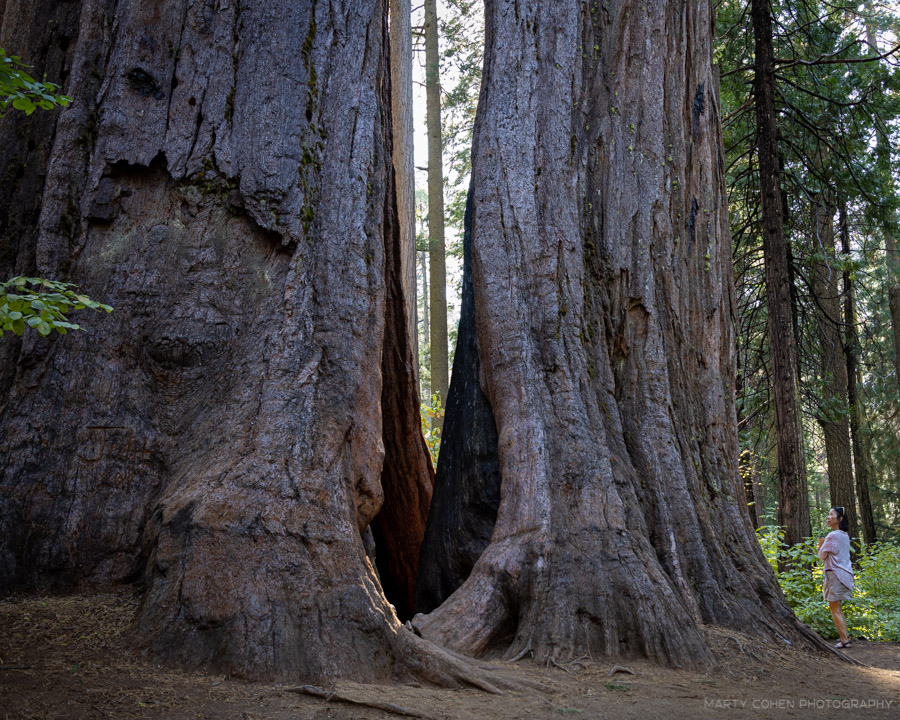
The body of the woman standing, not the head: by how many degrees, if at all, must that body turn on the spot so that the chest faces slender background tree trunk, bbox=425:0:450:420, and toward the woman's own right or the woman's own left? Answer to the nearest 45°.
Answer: approximately 45° to the woman's own right

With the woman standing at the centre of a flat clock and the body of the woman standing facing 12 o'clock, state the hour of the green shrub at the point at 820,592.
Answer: The green shrub is roughly at 3 o'clock from the woman standing.

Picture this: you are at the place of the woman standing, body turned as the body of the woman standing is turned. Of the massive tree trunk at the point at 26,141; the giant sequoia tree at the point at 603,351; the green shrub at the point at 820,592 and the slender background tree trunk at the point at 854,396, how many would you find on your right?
2

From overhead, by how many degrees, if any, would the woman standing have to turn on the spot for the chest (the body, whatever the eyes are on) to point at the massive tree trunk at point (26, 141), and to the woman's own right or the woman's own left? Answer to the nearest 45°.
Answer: approximately 45° to the woman's own left

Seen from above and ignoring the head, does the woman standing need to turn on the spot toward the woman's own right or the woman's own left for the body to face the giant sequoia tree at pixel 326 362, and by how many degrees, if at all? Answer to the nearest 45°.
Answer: approximately 45° to the woman's own left

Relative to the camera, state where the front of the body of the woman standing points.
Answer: to the viewer's left

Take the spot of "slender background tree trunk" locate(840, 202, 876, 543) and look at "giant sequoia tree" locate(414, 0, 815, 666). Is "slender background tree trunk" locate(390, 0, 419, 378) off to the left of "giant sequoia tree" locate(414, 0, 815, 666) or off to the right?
right

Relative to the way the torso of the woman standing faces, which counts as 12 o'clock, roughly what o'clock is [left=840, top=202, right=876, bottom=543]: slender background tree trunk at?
The slender background tree trunk is roughly at 3 o'clock from the woman standing.
